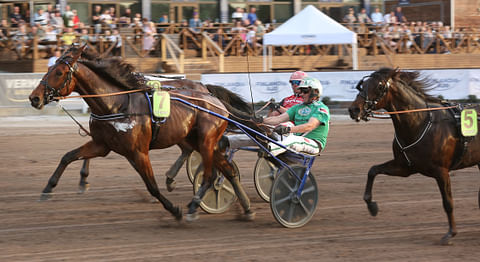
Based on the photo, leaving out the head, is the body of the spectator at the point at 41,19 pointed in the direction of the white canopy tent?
no

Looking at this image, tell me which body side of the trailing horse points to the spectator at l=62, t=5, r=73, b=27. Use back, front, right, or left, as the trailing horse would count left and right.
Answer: right

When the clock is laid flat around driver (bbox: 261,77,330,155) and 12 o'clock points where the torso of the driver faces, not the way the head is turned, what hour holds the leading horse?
The leading horse is roughly at 1 o'clock from the driver.

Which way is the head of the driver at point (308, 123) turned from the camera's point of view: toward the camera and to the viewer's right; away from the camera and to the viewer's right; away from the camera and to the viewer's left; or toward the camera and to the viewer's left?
toward the camera and to the viewer's left

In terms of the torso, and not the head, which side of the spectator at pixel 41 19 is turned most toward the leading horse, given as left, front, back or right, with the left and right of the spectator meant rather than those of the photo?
front

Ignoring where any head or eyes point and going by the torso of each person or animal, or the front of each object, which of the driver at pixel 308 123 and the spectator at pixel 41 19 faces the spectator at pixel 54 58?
the spectator at pixel 41 19

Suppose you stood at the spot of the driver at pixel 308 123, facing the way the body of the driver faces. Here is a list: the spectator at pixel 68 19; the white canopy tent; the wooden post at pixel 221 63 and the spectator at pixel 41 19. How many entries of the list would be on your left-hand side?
0

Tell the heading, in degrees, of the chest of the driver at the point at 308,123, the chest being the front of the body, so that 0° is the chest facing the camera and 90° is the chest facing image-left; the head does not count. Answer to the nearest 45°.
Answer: approximately 45°

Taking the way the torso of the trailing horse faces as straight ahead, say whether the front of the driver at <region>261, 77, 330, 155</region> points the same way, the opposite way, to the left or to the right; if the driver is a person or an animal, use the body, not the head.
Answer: the same way

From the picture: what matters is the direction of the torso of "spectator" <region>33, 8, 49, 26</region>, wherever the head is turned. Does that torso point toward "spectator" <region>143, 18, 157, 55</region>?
no

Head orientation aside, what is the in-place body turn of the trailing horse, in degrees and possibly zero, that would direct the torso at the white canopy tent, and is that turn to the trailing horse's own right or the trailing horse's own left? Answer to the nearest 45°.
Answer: approximately 135° to the trailing horse's own right

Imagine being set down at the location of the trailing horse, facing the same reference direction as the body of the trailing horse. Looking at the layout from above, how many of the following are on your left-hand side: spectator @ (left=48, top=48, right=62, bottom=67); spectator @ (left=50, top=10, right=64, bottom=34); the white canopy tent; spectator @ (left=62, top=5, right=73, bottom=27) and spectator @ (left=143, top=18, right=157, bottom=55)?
0

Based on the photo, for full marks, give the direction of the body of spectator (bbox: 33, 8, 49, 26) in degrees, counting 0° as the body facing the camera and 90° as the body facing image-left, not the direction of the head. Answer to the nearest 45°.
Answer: approximately 0°

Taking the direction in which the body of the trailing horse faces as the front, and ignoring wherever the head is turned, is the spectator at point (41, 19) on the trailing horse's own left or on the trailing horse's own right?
on the trailing horse's own right

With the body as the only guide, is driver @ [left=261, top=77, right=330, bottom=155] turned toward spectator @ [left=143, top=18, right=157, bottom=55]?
no
